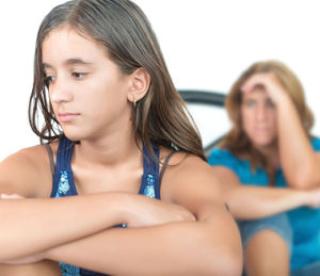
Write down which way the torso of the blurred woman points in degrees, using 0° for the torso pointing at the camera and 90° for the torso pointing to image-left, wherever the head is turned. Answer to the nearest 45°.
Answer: approximately 0°
